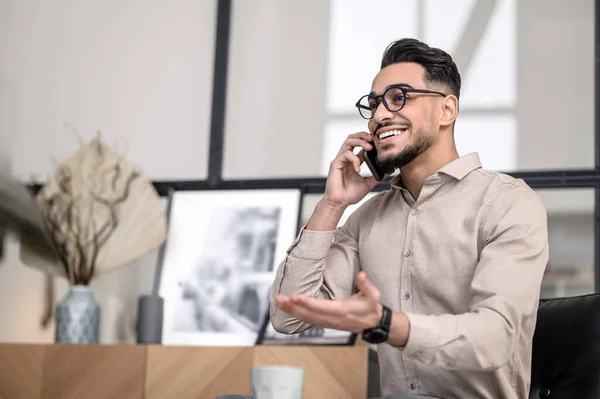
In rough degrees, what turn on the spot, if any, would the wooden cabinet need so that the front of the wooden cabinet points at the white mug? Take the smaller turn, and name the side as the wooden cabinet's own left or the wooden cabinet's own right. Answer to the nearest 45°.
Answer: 0° — it already faces it

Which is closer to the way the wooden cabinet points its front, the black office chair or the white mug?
the white mug

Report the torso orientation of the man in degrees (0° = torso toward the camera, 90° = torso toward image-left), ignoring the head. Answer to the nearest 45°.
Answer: approximately 45°

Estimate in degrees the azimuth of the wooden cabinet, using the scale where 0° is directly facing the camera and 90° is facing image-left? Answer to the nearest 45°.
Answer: approximately 0°

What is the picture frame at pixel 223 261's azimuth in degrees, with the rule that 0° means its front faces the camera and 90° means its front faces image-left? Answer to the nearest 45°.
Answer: approximately 0°
